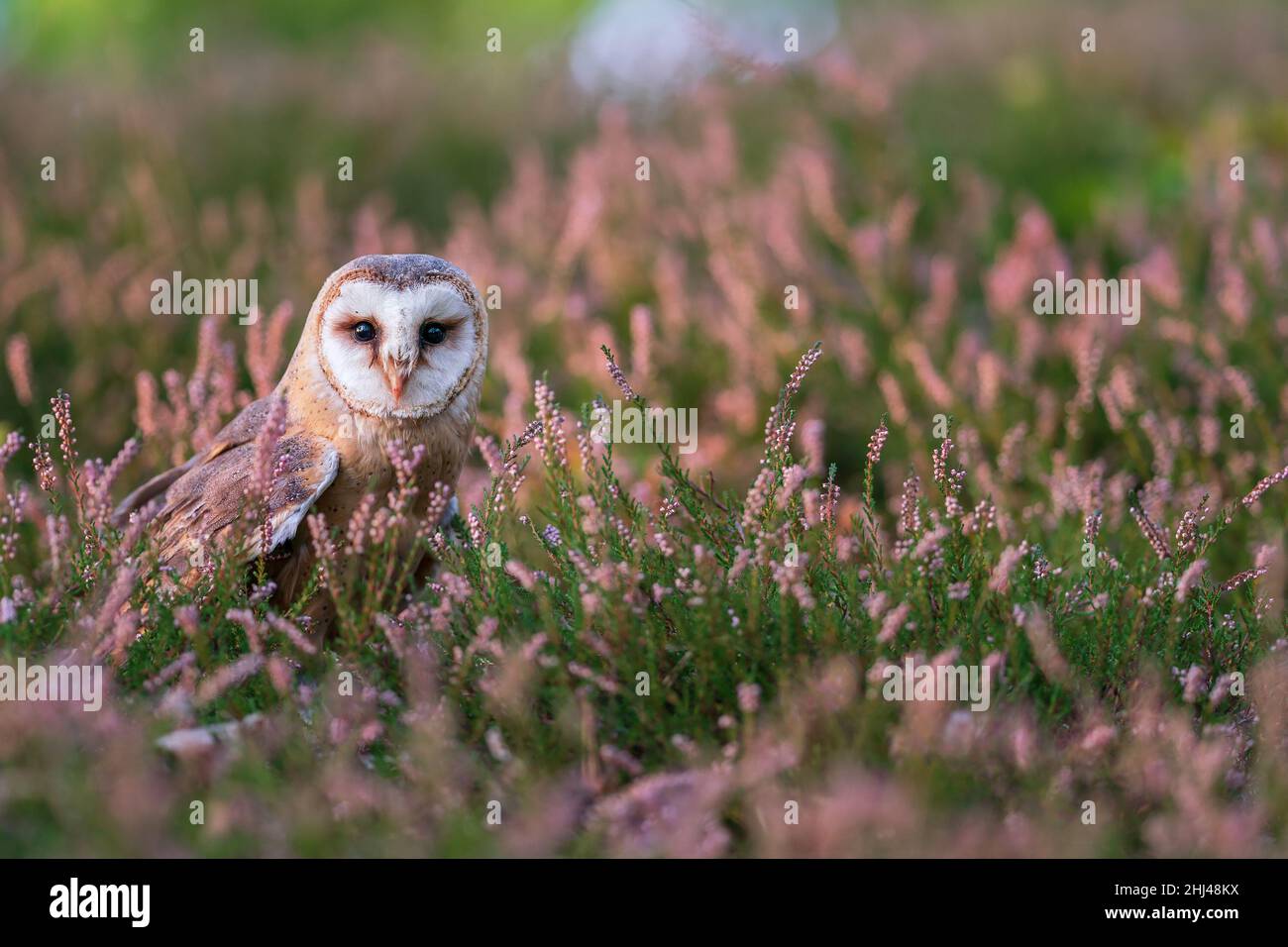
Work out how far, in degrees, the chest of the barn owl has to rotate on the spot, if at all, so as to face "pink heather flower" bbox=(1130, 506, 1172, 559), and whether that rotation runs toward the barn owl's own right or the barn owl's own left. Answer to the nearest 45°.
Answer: approximately 45° to the barn owl's own left

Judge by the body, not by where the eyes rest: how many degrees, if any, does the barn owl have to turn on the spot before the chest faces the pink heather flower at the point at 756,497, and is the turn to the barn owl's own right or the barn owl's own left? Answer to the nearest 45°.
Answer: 0° — it already faces it

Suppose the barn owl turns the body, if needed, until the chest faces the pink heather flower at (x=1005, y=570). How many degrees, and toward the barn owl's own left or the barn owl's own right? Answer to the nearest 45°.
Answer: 0° — it already faces it

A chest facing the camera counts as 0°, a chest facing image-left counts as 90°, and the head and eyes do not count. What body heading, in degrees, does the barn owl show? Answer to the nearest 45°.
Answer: approximately 315°

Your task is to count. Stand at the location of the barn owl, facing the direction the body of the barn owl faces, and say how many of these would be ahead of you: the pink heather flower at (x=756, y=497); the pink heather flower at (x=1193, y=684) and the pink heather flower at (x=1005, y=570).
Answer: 3

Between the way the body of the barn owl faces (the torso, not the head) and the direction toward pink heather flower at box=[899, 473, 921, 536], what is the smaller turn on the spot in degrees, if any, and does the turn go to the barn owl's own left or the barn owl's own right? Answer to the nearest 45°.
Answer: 0° — it already faces it
